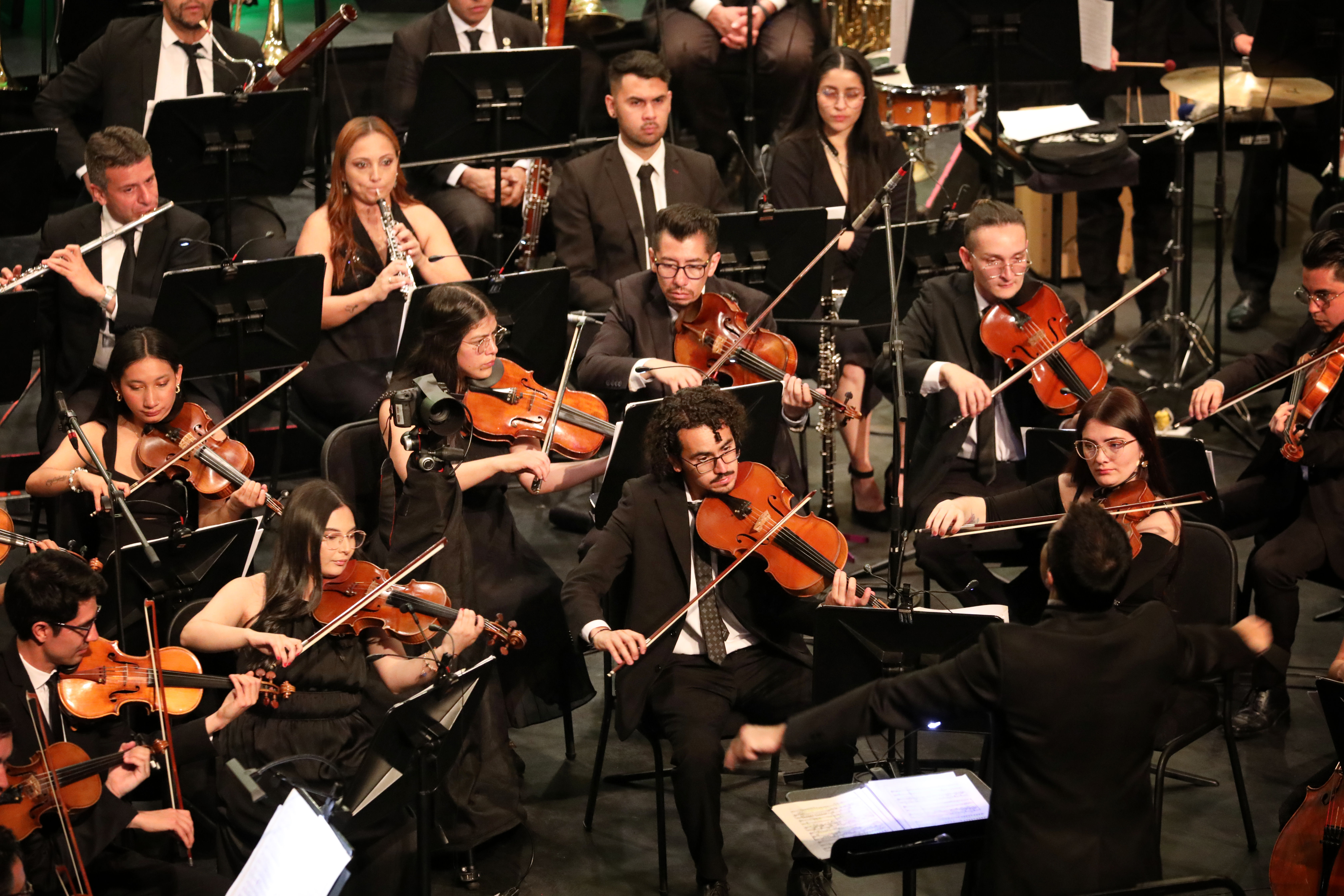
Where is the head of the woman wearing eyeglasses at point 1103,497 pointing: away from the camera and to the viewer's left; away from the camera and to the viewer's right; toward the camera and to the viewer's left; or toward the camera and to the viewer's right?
toward the camera and to the viewer's left

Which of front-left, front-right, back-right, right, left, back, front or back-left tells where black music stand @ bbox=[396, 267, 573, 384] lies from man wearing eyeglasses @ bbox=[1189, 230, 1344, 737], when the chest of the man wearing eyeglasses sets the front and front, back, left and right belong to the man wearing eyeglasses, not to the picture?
front-right

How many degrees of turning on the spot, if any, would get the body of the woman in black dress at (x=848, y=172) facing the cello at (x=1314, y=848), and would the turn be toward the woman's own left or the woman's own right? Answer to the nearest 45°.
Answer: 0° — they already face it

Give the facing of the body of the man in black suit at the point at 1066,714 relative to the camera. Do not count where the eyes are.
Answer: away from the camera

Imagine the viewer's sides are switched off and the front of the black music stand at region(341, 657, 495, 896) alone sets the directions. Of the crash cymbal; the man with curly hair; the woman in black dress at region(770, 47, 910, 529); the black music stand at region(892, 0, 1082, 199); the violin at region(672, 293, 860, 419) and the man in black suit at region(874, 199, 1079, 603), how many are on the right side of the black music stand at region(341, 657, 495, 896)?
6

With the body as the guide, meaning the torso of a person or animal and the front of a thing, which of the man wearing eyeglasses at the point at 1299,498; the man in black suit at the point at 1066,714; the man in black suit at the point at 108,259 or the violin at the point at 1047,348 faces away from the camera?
the man in black suit at the point at 1066,714

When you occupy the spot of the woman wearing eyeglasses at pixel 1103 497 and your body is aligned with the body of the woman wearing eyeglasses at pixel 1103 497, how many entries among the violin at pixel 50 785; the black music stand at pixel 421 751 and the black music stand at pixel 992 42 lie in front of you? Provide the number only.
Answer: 2

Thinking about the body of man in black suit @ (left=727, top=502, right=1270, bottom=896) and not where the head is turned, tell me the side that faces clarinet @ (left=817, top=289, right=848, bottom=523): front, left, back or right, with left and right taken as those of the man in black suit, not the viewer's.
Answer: front

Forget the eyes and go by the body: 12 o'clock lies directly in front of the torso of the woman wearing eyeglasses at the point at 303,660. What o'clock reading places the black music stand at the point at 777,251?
The black music stand is roughly at 9 o'clock from the woman wearing eyeglasses.

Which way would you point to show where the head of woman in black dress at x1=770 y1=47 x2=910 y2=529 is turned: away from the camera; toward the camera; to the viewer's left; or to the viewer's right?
toward the camera

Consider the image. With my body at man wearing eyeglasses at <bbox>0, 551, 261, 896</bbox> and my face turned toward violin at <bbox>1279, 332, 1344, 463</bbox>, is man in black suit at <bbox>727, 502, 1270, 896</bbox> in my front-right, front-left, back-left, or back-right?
front-right

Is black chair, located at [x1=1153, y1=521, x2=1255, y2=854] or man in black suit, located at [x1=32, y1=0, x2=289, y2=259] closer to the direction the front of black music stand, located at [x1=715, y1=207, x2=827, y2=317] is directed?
the man in black suit

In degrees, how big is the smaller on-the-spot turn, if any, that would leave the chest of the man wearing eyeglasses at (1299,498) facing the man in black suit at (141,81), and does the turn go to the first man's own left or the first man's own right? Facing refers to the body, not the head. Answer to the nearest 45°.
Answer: approximately 45° to the first man's own right

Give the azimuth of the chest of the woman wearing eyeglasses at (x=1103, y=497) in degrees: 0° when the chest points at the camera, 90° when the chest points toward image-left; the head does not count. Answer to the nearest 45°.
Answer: approximately 45°

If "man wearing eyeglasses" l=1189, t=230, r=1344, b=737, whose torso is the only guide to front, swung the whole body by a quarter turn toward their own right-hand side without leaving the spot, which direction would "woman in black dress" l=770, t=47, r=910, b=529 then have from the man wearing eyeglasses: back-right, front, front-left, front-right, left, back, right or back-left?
front

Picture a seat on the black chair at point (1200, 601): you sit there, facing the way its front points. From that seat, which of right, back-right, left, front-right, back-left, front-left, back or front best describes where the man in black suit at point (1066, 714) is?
front-left

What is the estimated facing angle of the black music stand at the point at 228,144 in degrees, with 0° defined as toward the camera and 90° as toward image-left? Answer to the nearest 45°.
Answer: approximately 180°
